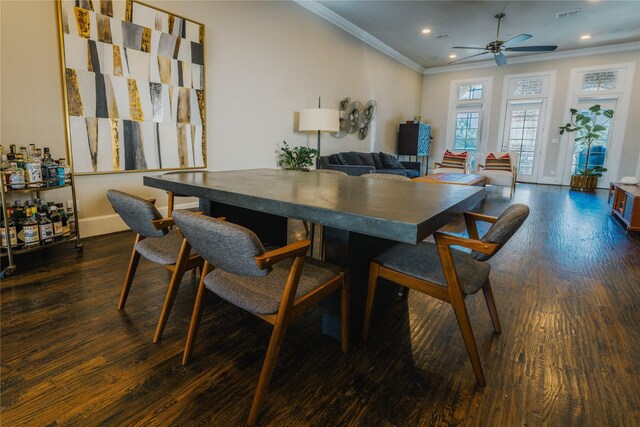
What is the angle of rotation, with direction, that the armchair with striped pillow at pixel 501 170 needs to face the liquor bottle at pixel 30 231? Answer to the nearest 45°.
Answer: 0° — it already faces it

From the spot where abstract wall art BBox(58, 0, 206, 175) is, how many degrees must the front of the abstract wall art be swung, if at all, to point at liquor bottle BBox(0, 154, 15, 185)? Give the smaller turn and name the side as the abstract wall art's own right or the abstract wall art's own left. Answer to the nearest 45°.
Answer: approximately 90° to the abstract wall art's own right

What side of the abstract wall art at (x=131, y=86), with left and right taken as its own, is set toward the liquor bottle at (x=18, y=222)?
right

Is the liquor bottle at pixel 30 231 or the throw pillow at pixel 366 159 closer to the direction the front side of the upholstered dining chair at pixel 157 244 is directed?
the throw pillow

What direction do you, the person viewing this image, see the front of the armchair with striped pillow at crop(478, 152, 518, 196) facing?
facing the viewer and to the left of the viewer

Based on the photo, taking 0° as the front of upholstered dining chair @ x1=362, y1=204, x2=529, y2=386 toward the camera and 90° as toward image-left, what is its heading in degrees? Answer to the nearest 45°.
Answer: approximately 135°

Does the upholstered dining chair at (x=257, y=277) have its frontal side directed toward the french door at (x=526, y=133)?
yes

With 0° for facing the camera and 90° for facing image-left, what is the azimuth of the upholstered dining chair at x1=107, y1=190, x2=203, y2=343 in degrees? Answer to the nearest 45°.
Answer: approximately 225°

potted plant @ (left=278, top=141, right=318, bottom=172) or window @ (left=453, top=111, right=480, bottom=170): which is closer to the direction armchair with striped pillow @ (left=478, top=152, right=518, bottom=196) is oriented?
the potted plant

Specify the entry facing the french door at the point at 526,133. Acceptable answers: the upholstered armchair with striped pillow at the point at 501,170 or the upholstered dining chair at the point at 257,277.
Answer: the upholstered dining chair at the point at 257,277

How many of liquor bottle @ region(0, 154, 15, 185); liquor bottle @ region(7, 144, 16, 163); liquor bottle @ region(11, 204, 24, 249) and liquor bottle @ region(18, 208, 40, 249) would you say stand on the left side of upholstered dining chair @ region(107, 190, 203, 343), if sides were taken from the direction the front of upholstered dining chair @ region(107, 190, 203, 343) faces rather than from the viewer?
4

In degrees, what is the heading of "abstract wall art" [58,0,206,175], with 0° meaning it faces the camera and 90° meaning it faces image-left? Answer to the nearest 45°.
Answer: approximately 315°

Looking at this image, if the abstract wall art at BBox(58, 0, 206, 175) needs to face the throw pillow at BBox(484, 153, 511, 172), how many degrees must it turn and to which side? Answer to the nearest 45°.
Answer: approximately 45° to its left

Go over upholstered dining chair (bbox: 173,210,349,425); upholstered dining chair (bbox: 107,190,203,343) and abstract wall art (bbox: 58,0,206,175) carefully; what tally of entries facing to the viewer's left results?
0

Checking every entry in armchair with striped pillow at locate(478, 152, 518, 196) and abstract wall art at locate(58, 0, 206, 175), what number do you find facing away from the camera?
0

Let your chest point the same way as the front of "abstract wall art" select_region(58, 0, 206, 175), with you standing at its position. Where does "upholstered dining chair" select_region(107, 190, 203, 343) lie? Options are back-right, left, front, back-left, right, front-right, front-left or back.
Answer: front-right

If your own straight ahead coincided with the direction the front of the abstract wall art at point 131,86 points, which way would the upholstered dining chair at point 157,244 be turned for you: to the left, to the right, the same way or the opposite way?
to the left

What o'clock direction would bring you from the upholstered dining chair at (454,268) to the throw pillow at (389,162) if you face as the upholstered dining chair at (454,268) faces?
The throw pillow is roughly at 1 o'clock from the upholstered dining chair.

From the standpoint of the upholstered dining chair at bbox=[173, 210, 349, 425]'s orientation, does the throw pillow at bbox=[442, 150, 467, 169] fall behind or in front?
in front

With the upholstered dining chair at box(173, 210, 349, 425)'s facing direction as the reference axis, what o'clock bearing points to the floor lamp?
The floor lamp is roughly at 11 o'clock from the upholstered dining chair.

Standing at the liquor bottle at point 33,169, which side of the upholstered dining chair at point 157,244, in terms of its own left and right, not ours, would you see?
left
